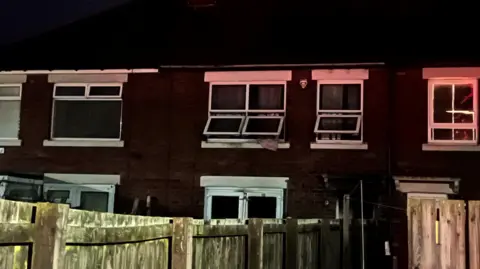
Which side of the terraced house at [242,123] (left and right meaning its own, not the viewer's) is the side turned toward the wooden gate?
front

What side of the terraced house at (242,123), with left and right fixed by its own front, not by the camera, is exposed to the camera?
front

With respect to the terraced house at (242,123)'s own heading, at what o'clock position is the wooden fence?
The wooden fence is roughly at 12 o'clock from the terraced house.
